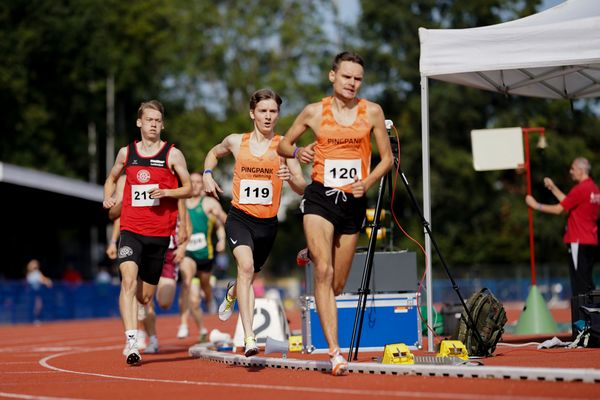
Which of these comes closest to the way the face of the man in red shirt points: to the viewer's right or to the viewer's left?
to the viewer's left

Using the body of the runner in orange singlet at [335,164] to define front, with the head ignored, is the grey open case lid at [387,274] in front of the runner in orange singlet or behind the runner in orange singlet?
behind

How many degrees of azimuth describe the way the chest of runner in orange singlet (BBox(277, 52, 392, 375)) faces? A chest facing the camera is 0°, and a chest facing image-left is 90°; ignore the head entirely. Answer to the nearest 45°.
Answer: approximately 0°

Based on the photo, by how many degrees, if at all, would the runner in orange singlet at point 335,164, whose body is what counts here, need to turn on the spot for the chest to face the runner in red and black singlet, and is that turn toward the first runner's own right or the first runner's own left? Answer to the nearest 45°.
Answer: approximately 135° to the first runner's own right

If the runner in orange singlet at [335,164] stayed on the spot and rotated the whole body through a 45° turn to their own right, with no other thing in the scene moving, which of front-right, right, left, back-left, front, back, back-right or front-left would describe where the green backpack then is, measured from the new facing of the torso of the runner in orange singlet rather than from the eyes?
back

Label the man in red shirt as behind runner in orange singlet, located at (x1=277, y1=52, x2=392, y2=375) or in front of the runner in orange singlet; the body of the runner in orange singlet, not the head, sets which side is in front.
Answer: behind

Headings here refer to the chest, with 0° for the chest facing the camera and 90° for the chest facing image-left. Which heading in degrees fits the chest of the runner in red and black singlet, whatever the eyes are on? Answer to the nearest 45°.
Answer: approximately 0°

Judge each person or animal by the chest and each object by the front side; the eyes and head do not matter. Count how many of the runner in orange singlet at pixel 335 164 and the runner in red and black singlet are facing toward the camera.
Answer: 2

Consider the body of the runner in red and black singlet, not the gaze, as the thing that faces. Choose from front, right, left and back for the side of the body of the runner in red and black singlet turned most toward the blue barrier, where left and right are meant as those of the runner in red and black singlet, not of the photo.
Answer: back

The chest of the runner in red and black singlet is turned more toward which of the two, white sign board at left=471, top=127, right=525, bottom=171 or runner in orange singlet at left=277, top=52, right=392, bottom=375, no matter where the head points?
the runner in orange singlet

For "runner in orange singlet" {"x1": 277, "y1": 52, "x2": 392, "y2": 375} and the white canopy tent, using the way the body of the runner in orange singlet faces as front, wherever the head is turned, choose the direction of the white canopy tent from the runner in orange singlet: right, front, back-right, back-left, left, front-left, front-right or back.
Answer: back-left

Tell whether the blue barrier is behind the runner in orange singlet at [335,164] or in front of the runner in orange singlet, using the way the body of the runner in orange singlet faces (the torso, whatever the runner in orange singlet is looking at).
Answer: behind

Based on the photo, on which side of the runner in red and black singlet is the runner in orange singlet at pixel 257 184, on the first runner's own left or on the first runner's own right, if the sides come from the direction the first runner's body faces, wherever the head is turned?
on the first runner's own left

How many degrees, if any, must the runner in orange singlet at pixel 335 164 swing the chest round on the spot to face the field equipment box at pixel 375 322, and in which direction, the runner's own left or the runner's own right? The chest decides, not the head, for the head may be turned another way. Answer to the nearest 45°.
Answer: approximately 180°

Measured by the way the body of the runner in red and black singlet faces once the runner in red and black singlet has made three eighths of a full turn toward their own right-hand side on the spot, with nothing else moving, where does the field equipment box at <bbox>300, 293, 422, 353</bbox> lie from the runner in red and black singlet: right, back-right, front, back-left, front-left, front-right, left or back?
back-right
